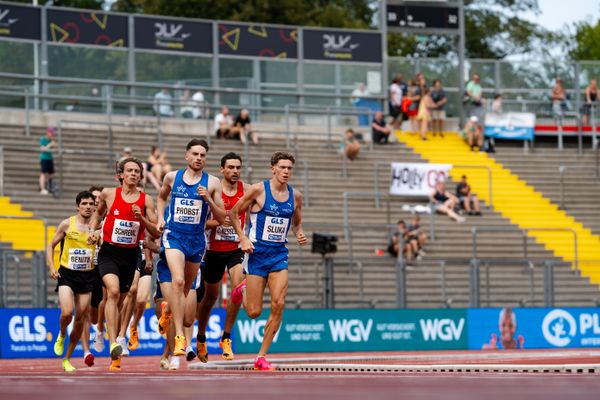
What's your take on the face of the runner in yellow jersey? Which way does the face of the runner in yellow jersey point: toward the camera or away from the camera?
toward the camera

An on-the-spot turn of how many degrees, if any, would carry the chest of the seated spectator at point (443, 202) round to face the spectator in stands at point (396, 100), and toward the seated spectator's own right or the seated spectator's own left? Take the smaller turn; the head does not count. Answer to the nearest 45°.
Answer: approximately 135° to the seated spectator's own left

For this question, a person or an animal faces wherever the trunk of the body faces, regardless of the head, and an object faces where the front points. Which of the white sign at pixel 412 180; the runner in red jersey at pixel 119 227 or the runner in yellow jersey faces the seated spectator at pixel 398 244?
the white sign

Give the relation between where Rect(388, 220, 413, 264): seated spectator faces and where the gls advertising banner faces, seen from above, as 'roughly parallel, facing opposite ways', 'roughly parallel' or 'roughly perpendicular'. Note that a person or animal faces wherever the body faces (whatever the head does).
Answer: roughly parallel

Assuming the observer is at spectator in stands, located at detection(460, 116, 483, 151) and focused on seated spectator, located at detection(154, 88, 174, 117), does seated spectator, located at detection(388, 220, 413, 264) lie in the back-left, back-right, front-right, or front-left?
front-left

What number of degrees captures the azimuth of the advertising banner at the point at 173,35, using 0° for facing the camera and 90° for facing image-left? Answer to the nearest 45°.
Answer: approximately 0°

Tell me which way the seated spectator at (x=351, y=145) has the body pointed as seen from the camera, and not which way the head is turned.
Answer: toward the camera

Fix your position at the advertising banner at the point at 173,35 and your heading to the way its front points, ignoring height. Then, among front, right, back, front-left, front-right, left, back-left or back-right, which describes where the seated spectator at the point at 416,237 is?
front-left

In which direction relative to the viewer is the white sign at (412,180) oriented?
toward the camera

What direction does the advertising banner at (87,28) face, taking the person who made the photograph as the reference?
facing the viewer

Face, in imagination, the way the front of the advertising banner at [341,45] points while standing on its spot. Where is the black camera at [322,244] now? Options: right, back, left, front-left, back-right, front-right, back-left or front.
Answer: front

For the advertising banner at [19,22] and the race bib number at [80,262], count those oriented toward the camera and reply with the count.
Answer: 2
